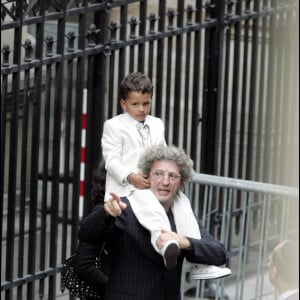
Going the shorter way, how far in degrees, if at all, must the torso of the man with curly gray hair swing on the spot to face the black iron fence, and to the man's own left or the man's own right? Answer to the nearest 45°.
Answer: approximately 180°

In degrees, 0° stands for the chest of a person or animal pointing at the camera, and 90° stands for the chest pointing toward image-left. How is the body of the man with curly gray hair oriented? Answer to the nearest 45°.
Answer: approximately 0°

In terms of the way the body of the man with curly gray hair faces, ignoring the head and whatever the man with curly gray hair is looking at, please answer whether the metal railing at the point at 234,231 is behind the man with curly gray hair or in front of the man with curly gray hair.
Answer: behind
